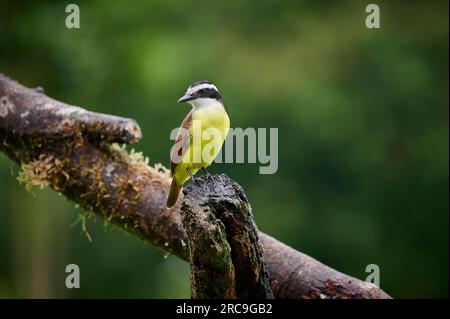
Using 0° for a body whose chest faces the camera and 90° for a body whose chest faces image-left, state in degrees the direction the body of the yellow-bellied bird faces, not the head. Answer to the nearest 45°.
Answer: approximately 315°
